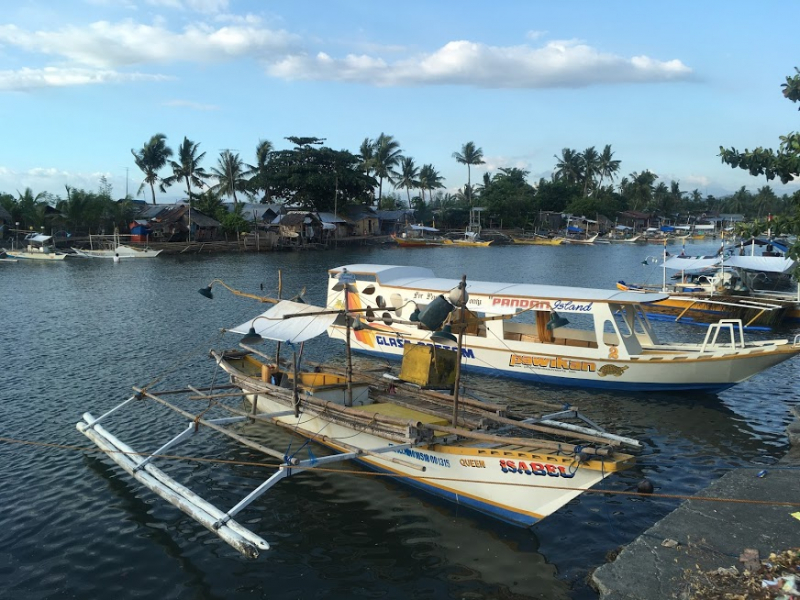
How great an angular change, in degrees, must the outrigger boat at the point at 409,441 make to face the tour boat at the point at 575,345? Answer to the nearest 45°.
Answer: approximately 90° to its left

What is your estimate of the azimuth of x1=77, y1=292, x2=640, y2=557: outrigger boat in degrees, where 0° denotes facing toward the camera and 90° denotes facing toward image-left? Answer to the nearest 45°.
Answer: approximately 315°

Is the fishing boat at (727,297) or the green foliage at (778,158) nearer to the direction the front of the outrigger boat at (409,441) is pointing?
the green foliage

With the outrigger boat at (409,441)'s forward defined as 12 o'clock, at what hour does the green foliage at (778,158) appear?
The green foliage is roughly at 11 o'clock from the outrigger boat.

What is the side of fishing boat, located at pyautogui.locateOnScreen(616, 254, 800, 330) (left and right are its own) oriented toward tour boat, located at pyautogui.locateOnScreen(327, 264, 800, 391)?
left

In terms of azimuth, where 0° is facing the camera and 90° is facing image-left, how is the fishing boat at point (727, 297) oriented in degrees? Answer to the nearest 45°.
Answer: approximately 90°

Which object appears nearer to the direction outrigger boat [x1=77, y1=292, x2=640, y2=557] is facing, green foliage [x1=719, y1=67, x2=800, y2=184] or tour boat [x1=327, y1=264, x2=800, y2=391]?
the green foliage
